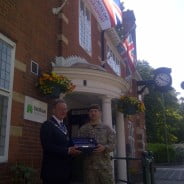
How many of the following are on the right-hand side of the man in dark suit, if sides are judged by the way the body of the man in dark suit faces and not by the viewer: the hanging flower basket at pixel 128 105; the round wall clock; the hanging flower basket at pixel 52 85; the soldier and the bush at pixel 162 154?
0

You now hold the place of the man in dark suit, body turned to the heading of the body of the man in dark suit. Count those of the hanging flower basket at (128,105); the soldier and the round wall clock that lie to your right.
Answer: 0

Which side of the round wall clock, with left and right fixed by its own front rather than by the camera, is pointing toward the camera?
front

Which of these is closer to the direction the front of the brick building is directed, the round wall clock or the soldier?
the soldier

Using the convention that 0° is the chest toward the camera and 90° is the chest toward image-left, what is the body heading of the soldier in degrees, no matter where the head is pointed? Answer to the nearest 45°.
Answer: approximately 0°

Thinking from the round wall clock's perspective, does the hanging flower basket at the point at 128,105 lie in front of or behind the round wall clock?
in front

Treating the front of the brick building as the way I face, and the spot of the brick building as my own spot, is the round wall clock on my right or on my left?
on my left

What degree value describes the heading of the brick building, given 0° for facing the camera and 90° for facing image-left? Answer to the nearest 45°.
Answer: approximately 315°

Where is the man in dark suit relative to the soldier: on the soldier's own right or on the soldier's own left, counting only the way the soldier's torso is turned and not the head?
on the soldier's own right

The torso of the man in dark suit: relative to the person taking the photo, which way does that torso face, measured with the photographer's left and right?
facing the viewer and to the right of the viewer
